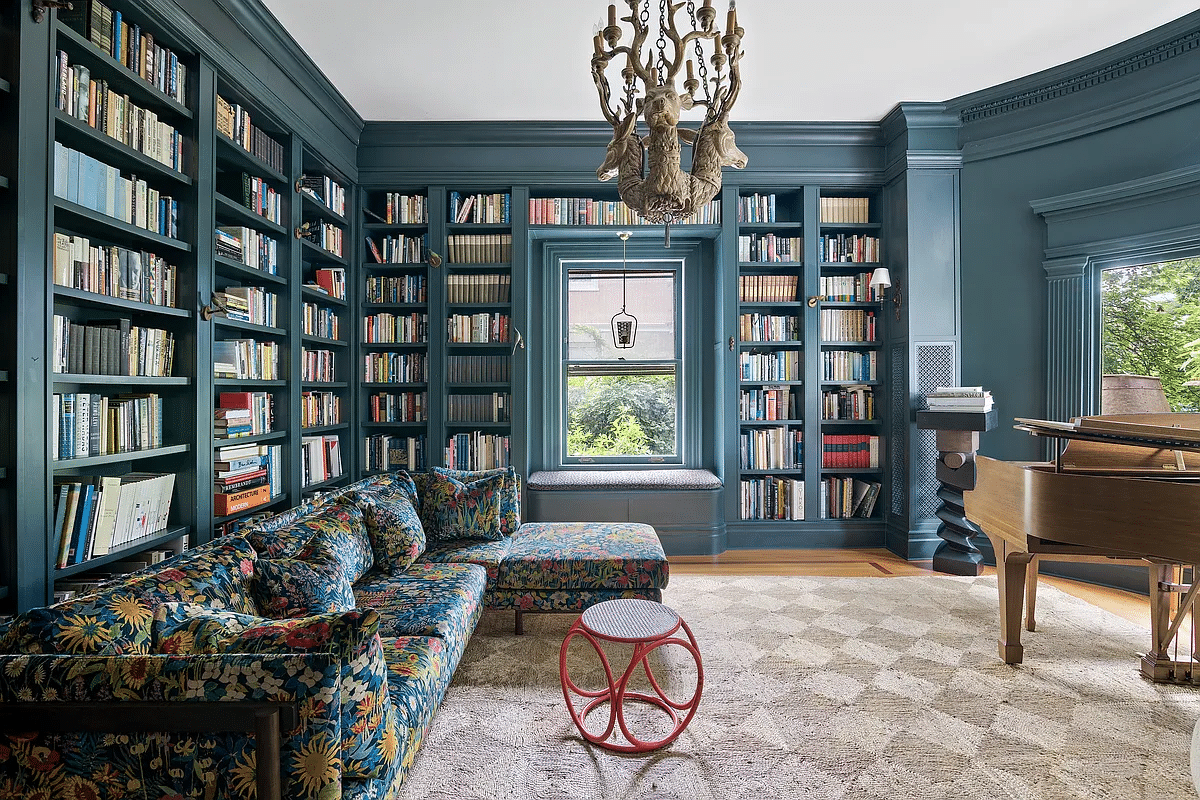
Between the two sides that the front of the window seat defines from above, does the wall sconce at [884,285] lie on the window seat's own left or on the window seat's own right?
on the window seat's own left

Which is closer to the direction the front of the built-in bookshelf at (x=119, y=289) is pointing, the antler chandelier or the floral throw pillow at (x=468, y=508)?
the antler chandelier

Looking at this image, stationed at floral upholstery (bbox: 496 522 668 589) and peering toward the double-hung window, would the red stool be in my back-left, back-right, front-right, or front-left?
back-right

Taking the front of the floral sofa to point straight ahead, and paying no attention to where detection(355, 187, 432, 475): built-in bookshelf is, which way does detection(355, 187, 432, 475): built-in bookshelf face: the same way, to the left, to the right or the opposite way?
to the right

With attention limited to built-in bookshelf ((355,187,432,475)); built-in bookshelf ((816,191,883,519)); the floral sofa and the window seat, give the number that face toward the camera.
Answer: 3

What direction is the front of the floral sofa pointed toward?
to the viewer's right

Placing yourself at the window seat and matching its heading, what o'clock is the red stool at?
The red stool is roughly at 12 o'clock from the window seat.

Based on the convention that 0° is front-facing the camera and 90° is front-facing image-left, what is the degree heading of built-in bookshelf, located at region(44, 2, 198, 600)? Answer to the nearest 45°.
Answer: approximately 315°

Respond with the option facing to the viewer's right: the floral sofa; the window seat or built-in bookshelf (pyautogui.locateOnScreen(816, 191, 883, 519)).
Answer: the floral sofa

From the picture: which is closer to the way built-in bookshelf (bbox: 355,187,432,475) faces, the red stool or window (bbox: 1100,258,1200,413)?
the red stool
